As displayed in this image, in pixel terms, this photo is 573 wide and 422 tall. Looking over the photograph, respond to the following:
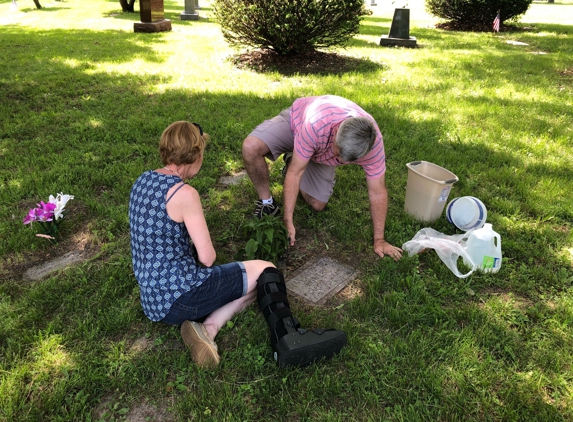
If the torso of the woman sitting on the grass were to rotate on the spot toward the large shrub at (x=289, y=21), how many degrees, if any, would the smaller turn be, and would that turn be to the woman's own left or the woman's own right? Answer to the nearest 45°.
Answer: approximately 45° to the woman's own left

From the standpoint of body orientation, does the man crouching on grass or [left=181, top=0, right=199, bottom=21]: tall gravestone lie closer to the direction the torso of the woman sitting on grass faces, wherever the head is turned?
the man crouching on grass

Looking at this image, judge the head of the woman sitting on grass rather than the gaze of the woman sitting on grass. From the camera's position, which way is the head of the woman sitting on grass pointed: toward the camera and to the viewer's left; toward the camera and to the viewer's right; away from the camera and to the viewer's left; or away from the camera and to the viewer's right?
away from the camera and to the viewer's right

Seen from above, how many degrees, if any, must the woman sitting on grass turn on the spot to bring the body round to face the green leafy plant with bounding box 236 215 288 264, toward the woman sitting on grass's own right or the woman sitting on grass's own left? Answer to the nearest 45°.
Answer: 0° — they already face it

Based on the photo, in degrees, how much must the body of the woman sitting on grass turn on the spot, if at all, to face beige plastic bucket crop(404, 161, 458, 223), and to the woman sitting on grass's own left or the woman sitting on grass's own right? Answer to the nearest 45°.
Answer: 0° — they already face it

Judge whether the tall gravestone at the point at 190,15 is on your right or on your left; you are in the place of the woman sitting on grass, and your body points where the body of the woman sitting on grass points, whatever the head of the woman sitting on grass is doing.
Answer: on your left

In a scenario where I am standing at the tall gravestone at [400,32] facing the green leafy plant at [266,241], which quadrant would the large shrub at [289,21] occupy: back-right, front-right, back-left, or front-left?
front-right

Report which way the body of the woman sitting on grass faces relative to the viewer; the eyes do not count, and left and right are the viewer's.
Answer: facing away from the viewer and to the right of the viewer

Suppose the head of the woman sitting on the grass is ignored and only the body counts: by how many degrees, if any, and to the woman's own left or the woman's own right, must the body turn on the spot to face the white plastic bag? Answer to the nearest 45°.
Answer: approximately 45° to the woman's own right

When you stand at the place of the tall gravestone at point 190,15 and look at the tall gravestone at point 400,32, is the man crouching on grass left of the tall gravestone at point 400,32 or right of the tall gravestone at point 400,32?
right

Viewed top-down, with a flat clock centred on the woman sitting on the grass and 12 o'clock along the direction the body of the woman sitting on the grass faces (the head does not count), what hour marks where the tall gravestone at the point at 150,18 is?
The tall gravestone is roughly at 10 o'clock from the woman sitting on the grass.

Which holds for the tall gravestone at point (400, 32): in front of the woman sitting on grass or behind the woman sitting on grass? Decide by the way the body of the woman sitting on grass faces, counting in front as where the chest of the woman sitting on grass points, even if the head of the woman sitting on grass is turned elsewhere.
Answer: in front
